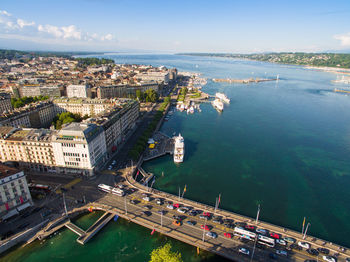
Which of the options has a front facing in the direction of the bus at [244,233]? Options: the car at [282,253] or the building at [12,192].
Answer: the building

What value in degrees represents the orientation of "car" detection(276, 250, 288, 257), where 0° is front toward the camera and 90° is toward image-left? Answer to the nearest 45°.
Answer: approximately 315°

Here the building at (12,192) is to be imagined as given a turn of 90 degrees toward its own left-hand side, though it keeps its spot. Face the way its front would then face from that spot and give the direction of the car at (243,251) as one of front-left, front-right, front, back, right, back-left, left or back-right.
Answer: right

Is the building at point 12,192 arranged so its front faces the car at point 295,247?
yes

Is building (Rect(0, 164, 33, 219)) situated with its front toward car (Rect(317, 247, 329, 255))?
yes

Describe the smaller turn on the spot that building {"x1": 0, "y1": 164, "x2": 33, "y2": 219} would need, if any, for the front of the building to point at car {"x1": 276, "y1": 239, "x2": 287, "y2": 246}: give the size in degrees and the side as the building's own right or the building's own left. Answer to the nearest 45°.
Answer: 0° — it already faces it

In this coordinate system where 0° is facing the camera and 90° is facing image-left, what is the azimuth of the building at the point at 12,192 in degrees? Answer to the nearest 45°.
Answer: approximately 315°

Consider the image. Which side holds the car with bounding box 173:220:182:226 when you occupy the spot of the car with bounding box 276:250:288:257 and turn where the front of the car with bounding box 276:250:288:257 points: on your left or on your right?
on your right

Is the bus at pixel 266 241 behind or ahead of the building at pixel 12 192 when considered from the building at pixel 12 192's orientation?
ahead

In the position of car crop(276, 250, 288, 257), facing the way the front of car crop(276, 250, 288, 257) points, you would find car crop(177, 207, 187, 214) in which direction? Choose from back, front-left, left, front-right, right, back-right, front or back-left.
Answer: back-right

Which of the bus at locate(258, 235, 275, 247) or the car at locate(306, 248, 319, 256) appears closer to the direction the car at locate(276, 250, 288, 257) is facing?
the car

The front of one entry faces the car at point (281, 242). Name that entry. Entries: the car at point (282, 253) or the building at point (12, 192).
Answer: the building

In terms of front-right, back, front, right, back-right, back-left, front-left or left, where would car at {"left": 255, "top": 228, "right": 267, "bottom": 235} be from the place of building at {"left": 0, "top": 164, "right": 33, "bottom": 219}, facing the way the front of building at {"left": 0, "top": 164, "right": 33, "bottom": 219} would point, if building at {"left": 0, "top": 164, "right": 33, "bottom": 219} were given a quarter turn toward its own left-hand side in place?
right

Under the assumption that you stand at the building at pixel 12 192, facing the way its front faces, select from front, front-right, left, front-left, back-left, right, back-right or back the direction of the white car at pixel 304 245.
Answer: front

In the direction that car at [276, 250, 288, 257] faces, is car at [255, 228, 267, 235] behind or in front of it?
behind

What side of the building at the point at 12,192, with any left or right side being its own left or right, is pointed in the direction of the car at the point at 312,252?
front

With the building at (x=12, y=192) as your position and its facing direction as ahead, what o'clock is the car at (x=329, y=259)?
The car is roughly at 12 o'clock from the building.

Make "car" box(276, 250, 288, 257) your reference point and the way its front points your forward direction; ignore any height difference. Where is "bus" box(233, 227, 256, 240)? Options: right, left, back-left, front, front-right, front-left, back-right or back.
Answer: back-right
